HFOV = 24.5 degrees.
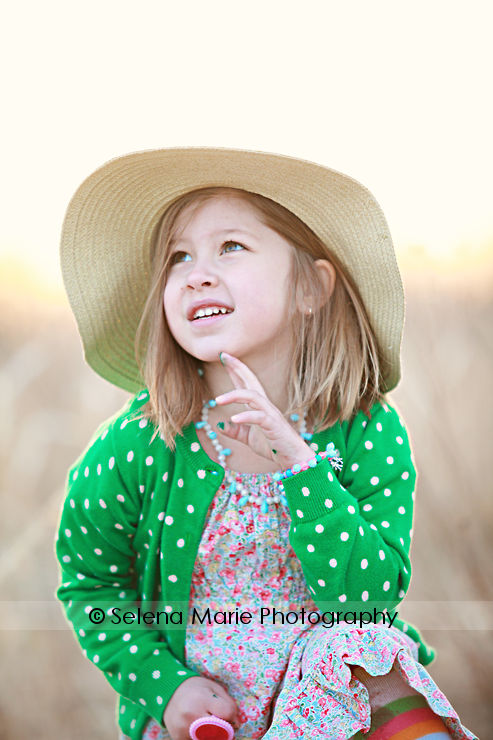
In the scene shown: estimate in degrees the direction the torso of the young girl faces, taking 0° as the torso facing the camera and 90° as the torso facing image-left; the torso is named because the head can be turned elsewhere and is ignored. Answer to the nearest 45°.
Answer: approximately 0°
